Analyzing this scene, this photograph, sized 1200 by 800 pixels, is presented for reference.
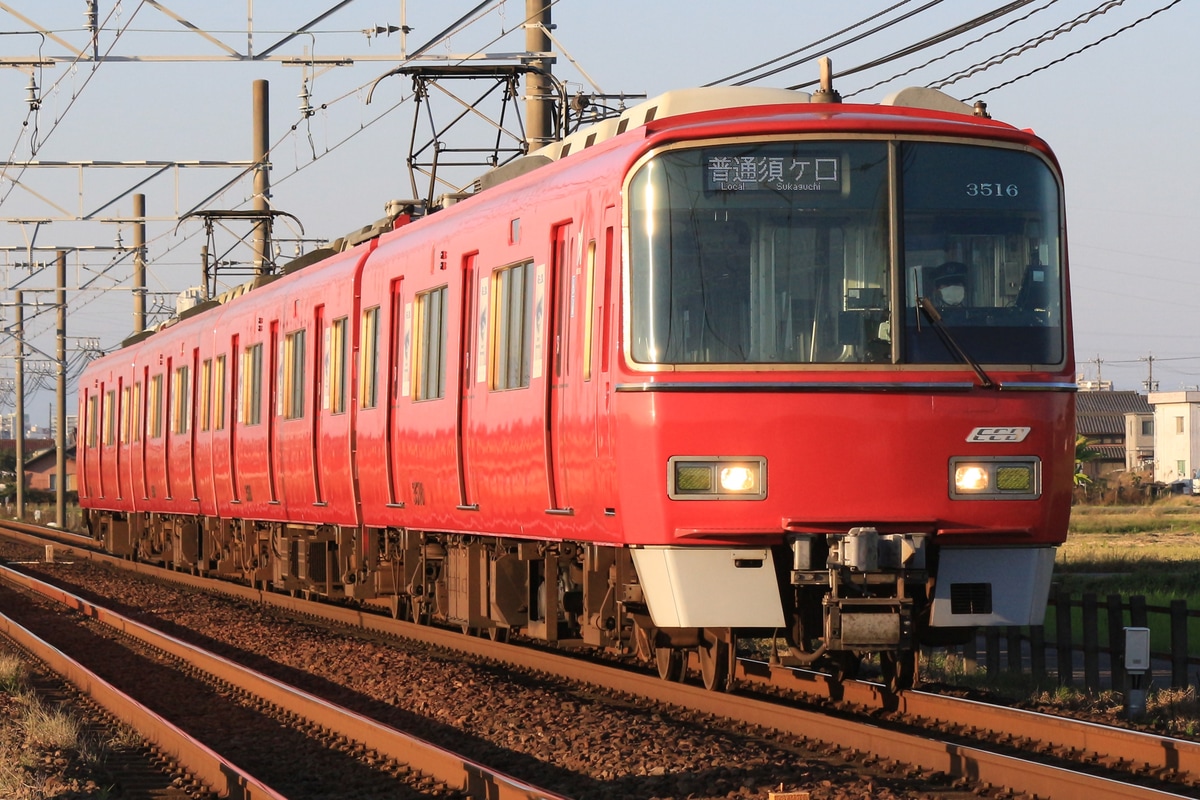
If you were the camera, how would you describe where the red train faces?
facing the viewer and to the right of the viewer

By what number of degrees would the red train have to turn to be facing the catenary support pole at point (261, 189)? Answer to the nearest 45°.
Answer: approximately 135° to its left

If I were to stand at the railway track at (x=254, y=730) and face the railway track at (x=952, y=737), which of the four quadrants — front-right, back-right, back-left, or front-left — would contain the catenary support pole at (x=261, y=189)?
back-left

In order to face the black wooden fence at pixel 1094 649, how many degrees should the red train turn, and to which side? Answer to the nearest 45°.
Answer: approximately 90° to its left

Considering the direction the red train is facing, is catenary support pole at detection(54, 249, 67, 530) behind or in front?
behind

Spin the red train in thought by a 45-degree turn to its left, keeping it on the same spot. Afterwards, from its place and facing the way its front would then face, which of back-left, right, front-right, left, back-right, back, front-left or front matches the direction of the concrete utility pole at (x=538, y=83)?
left

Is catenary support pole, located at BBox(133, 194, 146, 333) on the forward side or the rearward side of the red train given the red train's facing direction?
on the rearward side
